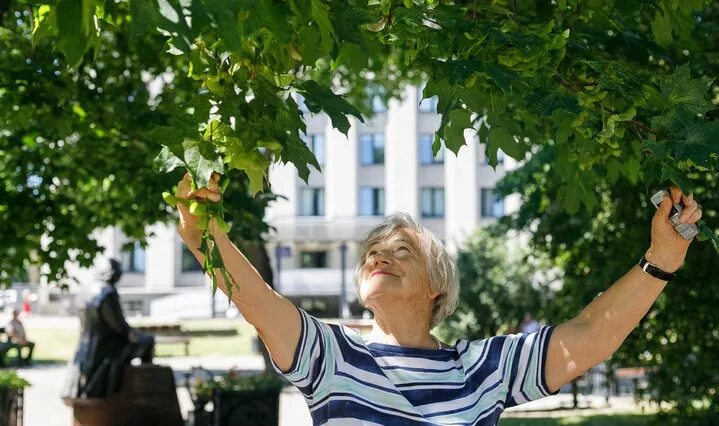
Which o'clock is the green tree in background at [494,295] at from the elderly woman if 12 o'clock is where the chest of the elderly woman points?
The green tree in background is roughly at 6 o'clock from the elderly woman.

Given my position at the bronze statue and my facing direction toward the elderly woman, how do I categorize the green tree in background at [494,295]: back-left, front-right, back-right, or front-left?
back-left

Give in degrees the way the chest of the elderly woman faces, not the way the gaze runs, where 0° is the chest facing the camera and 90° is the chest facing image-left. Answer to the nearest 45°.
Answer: approximately 0°

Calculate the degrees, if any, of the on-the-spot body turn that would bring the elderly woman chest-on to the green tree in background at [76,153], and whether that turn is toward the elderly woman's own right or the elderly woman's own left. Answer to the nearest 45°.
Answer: approximately 135° to the elderly woman's own right
